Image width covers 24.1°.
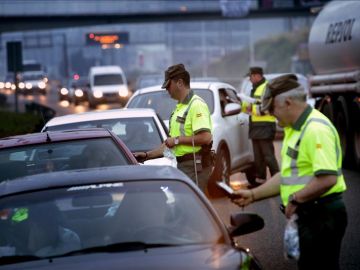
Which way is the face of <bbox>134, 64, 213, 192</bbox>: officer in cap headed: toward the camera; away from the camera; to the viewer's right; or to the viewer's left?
to the viewer's left

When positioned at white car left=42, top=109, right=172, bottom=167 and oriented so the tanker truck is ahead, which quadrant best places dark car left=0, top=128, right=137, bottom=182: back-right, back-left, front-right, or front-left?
back-right

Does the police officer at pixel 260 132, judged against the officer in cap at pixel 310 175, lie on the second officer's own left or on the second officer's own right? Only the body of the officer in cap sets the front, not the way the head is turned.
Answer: on the second officer's own right

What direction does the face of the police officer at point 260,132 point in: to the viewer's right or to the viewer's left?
to the viewer's left

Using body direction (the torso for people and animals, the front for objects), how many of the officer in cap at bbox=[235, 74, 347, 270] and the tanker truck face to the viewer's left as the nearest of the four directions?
1

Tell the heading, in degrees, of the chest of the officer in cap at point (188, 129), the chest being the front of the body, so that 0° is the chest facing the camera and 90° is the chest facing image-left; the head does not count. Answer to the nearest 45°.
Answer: approximately 90°

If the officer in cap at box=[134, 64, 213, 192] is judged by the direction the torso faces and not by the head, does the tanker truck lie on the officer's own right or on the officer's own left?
on the officer's own right

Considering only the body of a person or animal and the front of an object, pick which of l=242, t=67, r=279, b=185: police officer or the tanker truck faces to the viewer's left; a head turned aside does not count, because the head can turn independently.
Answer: the police officer

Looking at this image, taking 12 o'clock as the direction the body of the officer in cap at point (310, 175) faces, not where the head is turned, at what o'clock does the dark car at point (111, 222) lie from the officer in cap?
The dark car is roughly at 12 o'clock from the officer in cap.

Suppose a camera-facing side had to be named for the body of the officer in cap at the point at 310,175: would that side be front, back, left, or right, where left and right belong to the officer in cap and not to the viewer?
left

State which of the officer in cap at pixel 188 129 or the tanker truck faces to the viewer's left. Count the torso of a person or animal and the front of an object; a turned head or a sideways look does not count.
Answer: the officer in cap

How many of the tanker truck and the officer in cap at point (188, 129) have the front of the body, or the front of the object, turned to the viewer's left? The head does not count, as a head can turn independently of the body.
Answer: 1
